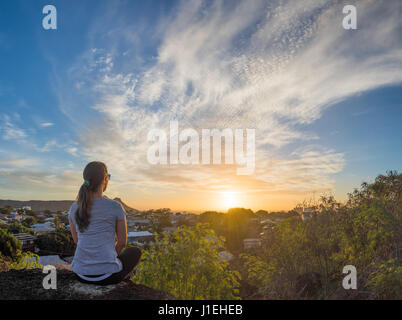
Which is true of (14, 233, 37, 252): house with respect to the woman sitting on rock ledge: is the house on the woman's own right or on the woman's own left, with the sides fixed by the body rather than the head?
on the woman's own left

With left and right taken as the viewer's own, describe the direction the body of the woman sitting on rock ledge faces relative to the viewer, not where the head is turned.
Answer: facing away from the viewer and to the right of the viewer

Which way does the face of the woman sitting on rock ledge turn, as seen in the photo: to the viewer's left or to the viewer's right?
to the viewer's right

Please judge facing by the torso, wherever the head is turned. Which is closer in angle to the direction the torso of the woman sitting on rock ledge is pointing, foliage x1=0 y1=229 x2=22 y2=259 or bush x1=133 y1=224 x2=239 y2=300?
the bush

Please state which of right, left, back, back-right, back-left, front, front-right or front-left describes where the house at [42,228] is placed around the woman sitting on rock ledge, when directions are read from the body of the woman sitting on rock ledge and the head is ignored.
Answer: front-left

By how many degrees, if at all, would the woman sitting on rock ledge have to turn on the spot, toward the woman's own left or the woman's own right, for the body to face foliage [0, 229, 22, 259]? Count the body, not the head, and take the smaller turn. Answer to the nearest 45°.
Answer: approximately 45° to the woman's own left

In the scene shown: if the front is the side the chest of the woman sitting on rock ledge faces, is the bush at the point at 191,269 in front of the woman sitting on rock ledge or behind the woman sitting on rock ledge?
in front

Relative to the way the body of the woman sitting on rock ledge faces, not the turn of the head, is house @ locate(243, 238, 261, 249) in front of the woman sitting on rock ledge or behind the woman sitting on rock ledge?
in front
